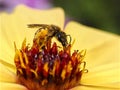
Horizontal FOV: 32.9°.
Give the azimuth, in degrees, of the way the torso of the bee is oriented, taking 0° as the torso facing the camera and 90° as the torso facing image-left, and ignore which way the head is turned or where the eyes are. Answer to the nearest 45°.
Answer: approximately 270°
